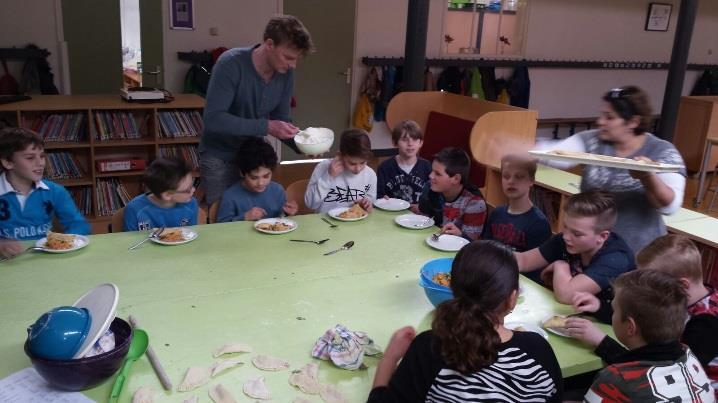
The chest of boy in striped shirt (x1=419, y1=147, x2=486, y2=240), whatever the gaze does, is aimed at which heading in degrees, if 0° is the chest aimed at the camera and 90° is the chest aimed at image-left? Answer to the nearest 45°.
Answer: approximately 45°

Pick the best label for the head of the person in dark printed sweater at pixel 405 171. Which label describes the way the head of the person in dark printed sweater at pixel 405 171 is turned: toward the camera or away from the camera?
toward the camera

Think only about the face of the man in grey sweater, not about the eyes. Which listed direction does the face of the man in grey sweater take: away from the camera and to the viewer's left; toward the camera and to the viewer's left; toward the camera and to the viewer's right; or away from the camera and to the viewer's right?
toward the camera and to the viewer's right

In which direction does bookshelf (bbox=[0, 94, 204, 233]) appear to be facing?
toward the camera

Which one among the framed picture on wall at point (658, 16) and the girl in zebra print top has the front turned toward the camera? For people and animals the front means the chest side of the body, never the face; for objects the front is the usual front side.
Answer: the framed picture on wall

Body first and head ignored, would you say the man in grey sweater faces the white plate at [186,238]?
no

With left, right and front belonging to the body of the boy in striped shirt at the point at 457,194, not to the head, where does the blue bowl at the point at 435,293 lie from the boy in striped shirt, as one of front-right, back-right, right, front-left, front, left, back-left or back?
front-left

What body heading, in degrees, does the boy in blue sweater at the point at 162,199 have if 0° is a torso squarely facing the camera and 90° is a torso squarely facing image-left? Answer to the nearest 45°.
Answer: approximately 315°

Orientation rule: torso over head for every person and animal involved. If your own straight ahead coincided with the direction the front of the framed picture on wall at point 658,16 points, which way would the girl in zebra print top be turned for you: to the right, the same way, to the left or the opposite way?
the opposite way

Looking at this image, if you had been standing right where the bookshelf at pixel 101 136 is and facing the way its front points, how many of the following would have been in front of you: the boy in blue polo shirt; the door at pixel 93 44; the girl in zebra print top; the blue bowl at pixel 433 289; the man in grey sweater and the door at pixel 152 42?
4

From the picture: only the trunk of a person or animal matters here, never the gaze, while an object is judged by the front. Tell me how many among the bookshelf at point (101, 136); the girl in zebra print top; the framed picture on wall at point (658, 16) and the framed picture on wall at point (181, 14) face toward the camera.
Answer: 3

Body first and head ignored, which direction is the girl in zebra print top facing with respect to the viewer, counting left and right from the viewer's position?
facing away from the viewer

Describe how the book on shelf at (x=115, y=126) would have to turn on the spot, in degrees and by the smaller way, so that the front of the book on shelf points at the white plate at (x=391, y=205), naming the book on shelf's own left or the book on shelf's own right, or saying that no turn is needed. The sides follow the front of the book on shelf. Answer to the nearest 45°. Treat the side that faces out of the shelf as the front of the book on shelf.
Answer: approximately 45° to the book on shelf's own left

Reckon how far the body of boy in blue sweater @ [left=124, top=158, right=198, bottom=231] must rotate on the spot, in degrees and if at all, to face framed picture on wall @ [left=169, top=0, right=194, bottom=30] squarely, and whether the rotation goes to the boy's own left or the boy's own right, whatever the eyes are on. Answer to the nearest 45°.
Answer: approximately 135° to the boy's own left

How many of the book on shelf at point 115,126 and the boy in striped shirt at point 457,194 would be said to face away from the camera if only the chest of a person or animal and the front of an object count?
0

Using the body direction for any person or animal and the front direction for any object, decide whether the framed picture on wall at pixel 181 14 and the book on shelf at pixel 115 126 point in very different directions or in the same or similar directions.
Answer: same or similar directions

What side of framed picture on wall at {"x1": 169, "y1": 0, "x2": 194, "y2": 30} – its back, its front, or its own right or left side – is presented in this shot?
front

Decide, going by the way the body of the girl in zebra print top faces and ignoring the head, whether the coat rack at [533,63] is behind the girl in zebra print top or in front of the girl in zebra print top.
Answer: in front
